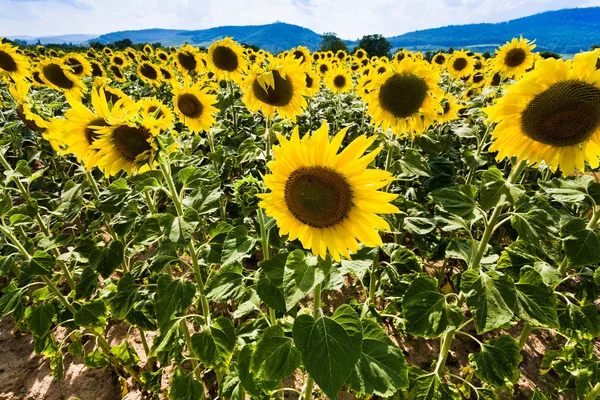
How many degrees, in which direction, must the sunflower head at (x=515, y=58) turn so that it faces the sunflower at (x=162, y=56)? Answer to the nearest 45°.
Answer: approximately 90° to its right

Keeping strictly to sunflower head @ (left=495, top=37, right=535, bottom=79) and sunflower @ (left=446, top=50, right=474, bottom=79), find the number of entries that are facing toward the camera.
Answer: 2

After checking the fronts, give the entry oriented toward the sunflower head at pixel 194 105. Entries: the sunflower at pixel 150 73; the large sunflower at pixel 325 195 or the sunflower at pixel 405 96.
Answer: the sunflower at pixel 150 73

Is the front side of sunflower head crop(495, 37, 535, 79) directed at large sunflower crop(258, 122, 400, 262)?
yes

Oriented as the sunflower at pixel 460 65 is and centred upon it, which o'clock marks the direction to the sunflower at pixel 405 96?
the sunflower at pixel 405 96 is roughly at 12 o'clock from the sunflower at pixel 460 65.

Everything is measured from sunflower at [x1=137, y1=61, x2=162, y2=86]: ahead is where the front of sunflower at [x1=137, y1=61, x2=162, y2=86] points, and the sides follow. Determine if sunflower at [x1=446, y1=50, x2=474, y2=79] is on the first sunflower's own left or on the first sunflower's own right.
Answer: on the first sunflower's own left

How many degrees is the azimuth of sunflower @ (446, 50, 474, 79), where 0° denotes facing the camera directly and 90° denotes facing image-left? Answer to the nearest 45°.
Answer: approximately 0°
